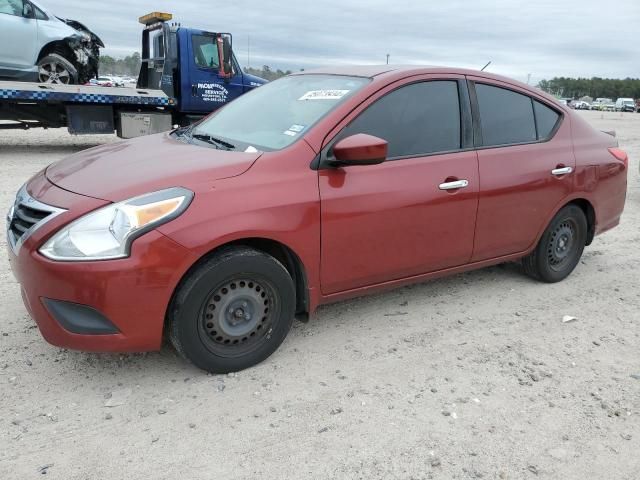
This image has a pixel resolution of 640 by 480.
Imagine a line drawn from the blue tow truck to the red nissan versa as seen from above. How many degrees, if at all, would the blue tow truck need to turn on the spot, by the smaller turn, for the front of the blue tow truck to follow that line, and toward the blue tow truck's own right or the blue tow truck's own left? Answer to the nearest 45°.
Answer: approximately 90° to the blue tow truck's own right

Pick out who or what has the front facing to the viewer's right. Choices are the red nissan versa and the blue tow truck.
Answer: the blue tow truck

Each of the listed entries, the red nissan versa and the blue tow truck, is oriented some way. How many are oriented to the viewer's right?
1

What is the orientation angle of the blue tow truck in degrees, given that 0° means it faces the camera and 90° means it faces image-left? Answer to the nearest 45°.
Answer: approximately 270°

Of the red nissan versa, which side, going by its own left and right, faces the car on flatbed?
right

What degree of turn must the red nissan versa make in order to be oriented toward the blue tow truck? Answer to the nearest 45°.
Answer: approximately 135° to its right

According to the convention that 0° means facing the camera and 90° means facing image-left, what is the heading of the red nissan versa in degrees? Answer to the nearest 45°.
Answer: approximately 45°
